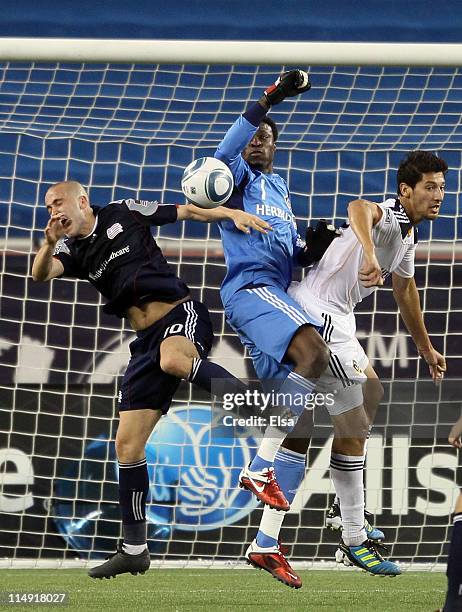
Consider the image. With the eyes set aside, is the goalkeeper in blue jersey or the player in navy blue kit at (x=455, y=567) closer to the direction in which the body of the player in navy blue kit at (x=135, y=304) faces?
the player in navy blue kit

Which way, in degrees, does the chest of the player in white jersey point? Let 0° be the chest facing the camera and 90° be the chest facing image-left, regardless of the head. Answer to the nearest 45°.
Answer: approximately 315°

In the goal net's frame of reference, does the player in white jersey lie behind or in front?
in front

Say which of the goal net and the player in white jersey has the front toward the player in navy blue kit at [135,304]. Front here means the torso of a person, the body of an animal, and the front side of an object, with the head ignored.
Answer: the goal net

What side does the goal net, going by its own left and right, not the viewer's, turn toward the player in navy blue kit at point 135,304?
front

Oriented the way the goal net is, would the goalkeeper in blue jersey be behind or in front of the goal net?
in front

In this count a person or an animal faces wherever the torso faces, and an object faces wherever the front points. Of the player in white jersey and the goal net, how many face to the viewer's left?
0

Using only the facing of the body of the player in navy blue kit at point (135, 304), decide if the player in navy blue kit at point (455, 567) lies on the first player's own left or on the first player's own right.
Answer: on the first player's own left

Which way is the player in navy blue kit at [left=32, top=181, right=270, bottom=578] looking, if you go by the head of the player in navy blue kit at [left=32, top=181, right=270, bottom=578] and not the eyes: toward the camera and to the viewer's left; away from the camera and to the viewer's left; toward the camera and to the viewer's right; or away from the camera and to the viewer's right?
toward the camera and to the viewer's left

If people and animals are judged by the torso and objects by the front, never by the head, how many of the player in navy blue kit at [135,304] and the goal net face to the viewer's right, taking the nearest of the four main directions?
0

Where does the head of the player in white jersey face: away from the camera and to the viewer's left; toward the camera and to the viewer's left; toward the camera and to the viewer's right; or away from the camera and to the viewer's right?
toward the camera and to the viewer's right

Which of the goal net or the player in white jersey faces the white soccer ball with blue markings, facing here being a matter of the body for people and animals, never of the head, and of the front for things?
the goal net

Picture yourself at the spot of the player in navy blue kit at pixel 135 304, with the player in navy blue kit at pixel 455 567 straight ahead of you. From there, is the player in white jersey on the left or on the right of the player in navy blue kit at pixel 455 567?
left
